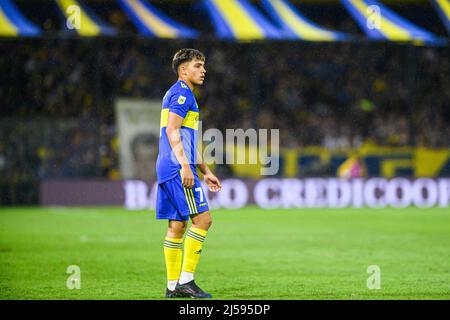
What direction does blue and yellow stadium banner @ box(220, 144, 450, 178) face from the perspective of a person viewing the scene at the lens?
facing the viewer

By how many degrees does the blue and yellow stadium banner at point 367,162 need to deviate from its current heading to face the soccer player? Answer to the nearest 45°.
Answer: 0° — it already faces them

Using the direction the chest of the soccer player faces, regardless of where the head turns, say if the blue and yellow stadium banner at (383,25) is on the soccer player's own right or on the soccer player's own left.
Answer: on the soccer player's own left
